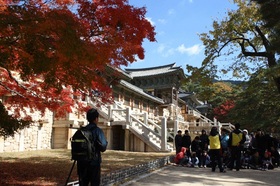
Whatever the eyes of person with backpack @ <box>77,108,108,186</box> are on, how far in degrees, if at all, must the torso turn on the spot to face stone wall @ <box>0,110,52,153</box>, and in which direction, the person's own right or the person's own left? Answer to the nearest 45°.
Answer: approximately 45° to the person's own left

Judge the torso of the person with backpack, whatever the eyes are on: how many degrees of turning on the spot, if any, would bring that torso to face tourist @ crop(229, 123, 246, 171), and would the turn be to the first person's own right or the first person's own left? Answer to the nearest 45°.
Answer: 0° — they already face them

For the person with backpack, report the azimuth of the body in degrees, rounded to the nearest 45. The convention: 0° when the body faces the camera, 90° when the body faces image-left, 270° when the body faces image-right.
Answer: approximately 225°
